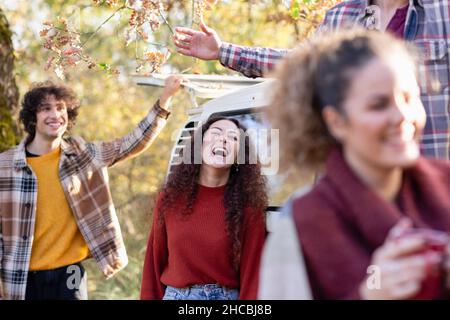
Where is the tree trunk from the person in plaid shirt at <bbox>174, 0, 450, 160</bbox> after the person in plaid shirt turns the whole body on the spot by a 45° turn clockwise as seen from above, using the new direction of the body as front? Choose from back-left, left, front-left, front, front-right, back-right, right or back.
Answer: right

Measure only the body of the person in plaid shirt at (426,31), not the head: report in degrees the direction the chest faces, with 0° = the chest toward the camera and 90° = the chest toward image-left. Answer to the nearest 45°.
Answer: approximately 0°

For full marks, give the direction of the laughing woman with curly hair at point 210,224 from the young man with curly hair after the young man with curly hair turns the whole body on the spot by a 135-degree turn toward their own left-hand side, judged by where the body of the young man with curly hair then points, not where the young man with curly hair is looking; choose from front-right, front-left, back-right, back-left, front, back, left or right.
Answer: right

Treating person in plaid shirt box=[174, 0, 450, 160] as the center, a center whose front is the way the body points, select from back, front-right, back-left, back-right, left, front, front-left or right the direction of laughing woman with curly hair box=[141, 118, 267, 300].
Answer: back-right

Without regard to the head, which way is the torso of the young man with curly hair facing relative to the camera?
toward the camera
